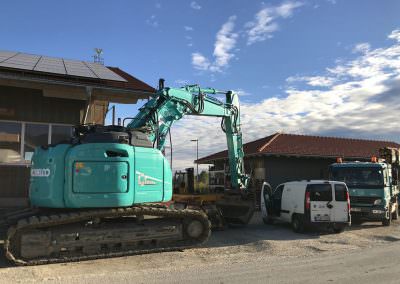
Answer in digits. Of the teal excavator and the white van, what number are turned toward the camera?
0

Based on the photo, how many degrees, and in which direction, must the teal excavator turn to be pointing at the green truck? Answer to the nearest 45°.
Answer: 0° — it already faces it

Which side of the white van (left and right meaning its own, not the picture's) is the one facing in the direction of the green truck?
right

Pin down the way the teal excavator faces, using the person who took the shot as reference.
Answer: facing away from the viewer and to the right of the viewer

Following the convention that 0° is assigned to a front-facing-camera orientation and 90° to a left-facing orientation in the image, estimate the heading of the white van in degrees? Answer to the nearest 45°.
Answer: approximately 135°

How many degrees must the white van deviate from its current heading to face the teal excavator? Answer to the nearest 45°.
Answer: approximately 90° to its left

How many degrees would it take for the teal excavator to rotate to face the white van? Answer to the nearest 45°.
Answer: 0° — it already faces it
